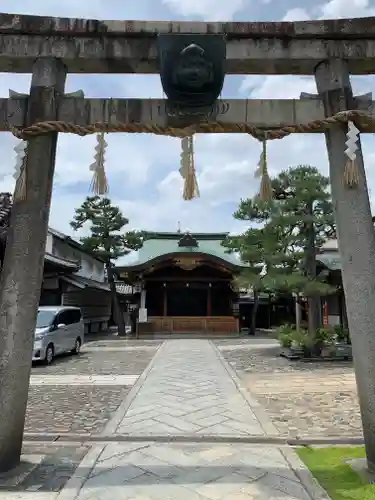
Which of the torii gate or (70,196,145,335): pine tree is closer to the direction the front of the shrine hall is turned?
the torii gate

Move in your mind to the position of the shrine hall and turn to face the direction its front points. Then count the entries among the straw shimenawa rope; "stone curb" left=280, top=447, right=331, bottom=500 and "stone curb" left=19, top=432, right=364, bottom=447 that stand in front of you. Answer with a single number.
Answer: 3

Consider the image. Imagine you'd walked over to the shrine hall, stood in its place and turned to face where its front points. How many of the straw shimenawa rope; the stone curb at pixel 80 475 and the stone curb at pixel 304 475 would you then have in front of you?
3

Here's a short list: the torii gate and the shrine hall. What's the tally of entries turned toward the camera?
2

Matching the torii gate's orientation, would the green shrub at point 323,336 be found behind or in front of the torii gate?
behind

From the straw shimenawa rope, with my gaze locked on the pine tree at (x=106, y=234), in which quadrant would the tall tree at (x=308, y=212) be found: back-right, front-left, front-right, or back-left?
front-right

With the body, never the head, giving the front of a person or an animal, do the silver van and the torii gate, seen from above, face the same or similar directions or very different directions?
same or similar directions

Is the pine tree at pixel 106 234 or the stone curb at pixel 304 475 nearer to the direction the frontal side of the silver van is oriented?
the stone curb

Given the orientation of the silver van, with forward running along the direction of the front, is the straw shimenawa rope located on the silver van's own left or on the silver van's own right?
on the silver van's own left

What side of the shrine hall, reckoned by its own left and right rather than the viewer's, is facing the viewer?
front

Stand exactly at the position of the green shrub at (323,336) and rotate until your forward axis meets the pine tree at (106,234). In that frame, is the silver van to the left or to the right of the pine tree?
left
